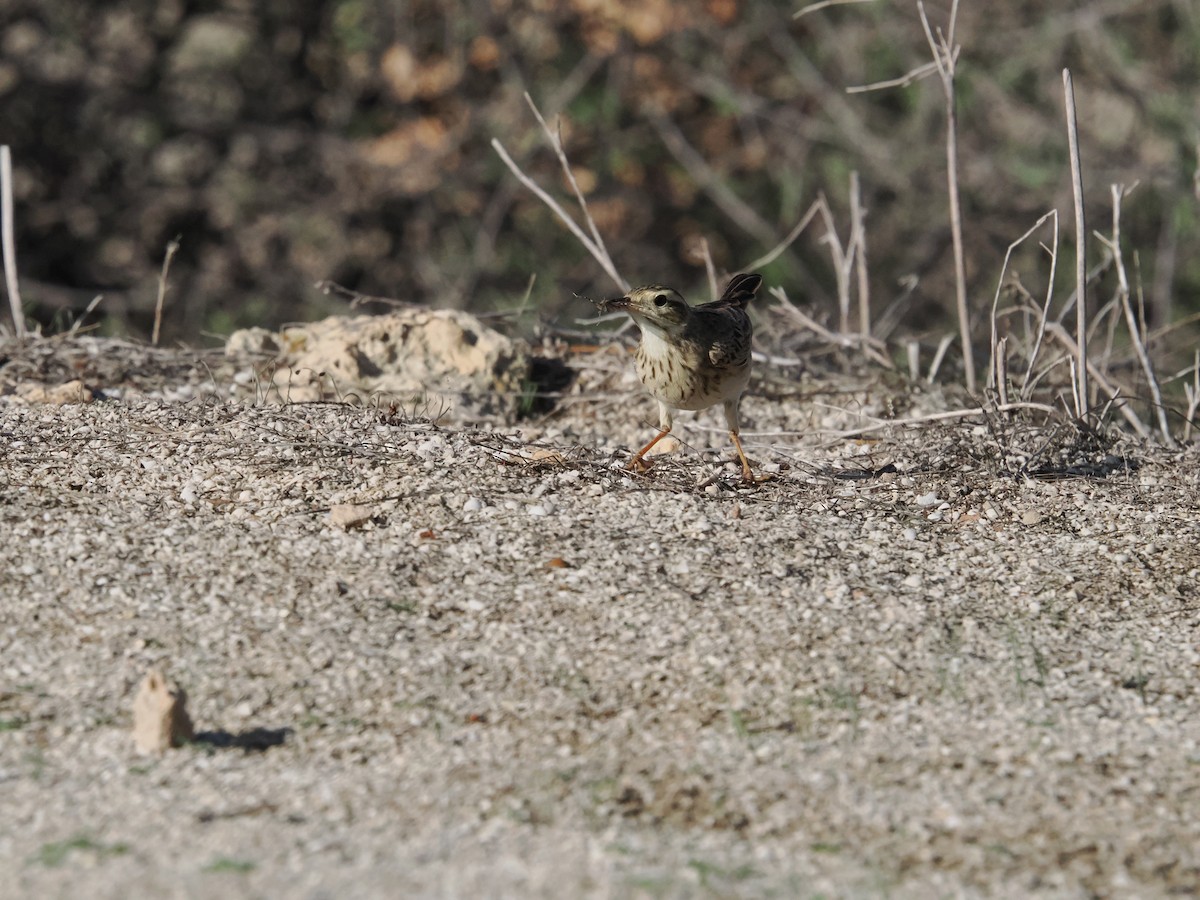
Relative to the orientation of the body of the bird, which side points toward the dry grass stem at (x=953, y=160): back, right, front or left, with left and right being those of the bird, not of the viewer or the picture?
back

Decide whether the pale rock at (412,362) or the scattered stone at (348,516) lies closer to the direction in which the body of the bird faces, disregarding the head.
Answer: the scattered stone

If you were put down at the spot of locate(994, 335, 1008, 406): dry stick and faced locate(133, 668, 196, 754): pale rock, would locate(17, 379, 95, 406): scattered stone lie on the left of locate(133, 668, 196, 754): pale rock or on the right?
right

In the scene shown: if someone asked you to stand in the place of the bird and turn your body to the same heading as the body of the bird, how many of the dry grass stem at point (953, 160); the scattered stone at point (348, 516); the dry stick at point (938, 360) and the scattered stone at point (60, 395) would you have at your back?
2

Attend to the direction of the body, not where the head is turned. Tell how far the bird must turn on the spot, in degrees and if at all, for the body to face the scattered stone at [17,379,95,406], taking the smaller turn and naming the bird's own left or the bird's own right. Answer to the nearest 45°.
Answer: approximately 45° to the bird's own right

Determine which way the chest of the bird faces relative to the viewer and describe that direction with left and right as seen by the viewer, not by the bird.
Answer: facing the viewer and to the left of the viewer

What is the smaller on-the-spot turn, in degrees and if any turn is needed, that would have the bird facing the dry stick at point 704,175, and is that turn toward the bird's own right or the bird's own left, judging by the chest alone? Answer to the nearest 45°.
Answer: approximately 135° to the bird's own right

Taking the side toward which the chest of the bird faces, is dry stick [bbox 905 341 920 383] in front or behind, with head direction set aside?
behind

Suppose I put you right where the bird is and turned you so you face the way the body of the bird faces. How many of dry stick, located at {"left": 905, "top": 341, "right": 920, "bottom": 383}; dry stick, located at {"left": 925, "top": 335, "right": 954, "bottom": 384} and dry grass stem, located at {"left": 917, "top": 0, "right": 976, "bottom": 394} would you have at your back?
3

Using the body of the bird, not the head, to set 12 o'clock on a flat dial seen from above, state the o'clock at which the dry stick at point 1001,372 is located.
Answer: The dry stick is roughly at 7 o'clock from the bird.

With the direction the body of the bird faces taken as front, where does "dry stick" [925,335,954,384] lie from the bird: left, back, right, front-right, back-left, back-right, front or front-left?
back

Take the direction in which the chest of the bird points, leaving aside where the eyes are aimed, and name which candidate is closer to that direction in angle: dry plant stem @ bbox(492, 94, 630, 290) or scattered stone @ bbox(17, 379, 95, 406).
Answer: the scattered stone

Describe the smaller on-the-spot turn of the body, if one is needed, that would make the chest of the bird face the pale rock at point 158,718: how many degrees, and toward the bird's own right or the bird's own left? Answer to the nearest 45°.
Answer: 0° — it already faces it

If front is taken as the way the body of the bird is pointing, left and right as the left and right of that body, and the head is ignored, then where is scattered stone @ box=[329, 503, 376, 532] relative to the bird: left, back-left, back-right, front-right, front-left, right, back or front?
front
